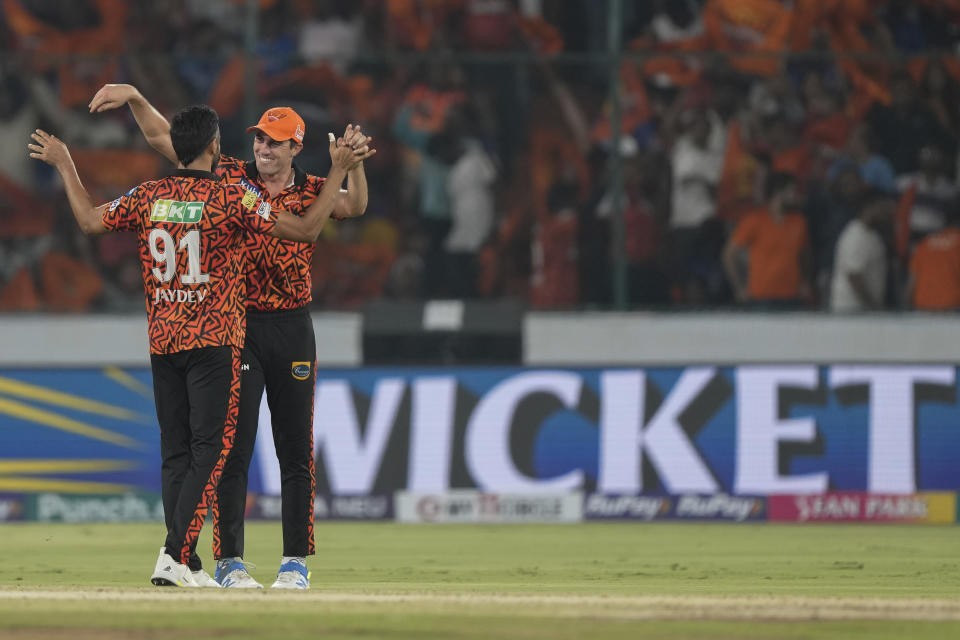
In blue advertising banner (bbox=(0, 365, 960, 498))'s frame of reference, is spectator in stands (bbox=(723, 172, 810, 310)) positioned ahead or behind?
behind

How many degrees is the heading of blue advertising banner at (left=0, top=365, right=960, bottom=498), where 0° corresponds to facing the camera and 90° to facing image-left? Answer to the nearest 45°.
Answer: approximately 0°

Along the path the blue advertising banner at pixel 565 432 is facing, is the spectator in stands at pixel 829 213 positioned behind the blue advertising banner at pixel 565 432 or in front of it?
behind

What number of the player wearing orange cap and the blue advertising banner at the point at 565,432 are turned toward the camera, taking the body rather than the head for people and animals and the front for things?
2

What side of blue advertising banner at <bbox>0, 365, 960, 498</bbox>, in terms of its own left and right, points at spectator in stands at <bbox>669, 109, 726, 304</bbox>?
back

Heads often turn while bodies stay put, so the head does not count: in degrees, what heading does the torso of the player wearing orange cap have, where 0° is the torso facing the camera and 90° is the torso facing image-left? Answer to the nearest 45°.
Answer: approximately 0°

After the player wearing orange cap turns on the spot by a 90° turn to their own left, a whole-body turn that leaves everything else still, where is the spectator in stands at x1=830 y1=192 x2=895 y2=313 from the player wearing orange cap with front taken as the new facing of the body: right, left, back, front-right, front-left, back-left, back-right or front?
front-left

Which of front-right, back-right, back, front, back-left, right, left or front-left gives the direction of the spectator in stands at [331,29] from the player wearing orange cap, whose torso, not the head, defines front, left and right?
back

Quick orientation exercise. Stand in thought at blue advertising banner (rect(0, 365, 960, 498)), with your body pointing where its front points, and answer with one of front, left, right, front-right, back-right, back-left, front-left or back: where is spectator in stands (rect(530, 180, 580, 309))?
back

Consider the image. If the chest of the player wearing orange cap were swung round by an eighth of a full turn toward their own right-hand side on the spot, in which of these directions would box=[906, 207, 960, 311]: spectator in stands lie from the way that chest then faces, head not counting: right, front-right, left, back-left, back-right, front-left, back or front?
back

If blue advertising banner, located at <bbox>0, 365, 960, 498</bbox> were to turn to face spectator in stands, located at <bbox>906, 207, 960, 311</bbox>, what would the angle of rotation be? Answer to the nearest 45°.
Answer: approximately 135° to its left

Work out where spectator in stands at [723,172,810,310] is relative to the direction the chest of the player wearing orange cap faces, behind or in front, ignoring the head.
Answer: behind

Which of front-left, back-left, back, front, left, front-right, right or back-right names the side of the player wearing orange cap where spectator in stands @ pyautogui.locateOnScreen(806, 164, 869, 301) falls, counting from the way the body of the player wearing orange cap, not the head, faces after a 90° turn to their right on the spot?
back-right

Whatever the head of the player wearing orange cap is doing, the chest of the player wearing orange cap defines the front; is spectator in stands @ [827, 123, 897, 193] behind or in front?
behind

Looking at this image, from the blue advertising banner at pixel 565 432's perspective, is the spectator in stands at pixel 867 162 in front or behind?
behind
